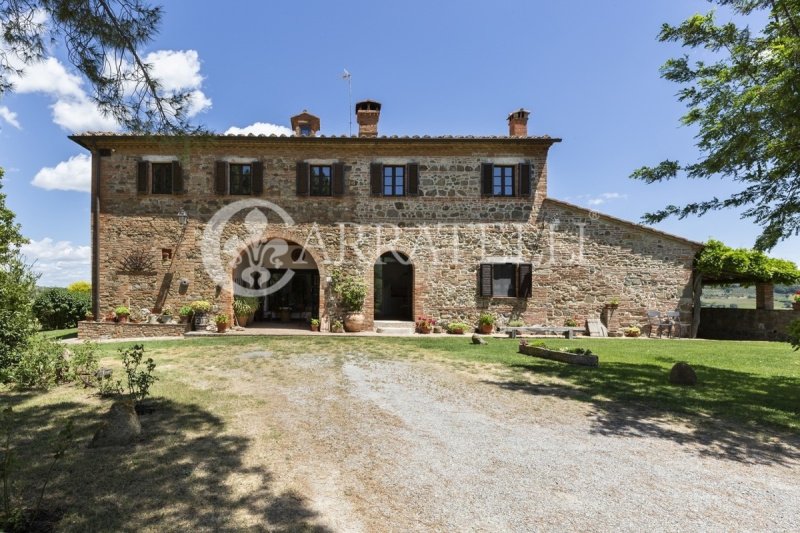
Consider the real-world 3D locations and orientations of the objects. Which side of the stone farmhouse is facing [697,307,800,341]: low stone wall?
left

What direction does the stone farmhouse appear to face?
toward the camera

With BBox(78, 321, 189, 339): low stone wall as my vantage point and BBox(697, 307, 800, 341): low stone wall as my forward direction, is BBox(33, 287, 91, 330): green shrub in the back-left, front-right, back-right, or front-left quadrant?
back-left

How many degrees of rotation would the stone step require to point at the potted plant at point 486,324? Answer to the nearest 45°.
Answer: approximately 90° to its left

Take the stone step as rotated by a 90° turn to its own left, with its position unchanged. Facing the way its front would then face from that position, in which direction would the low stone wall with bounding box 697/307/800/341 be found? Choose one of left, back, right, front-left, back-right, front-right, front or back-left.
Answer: front

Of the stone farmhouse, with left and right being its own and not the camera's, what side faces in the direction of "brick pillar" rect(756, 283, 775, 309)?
left

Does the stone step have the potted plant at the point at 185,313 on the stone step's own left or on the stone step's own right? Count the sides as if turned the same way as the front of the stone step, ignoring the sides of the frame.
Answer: on the stone step's own right

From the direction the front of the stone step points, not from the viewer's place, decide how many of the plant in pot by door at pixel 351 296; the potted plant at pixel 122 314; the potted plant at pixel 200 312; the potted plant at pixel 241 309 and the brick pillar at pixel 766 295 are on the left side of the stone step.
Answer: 1

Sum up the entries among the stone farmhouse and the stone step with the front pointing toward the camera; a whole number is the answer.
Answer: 2

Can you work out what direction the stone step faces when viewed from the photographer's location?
facing the viewer
